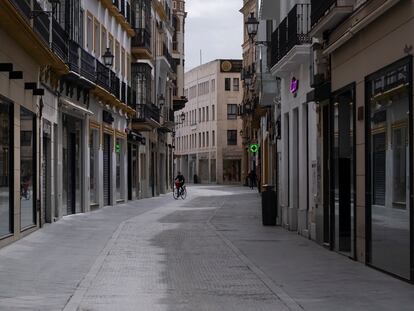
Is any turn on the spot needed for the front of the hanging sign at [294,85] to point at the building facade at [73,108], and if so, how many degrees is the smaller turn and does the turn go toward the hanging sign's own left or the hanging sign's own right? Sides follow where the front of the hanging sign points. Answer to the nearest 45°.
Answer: approximately 90° to the hanging sign's own right

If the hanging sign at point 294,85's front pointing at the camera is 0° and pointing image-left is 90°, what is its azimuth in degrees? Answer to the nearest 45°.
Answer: approximately 45°
